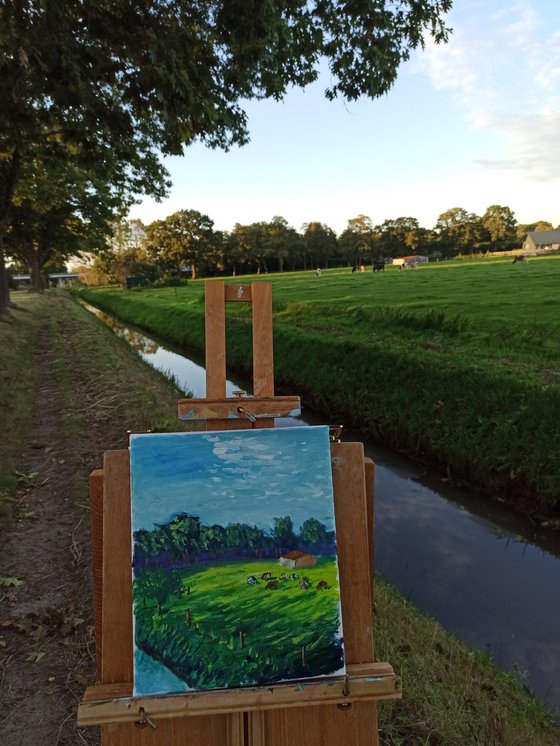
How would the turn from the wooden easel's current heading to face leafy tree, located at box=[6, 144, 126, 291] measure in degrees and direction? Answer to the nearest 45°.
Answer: approximately 180°

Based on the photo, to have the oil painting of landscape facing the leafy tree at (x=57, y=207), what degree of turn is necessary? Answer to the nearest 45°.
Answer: approximately 180°

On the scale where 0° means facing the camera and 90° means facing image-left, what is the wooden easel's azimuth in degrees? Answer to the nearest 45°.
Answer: approximately 0°

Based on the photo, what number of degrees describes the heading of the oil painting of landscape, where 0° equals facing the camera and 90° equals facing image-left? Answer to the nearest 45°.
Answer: approximately 0°
